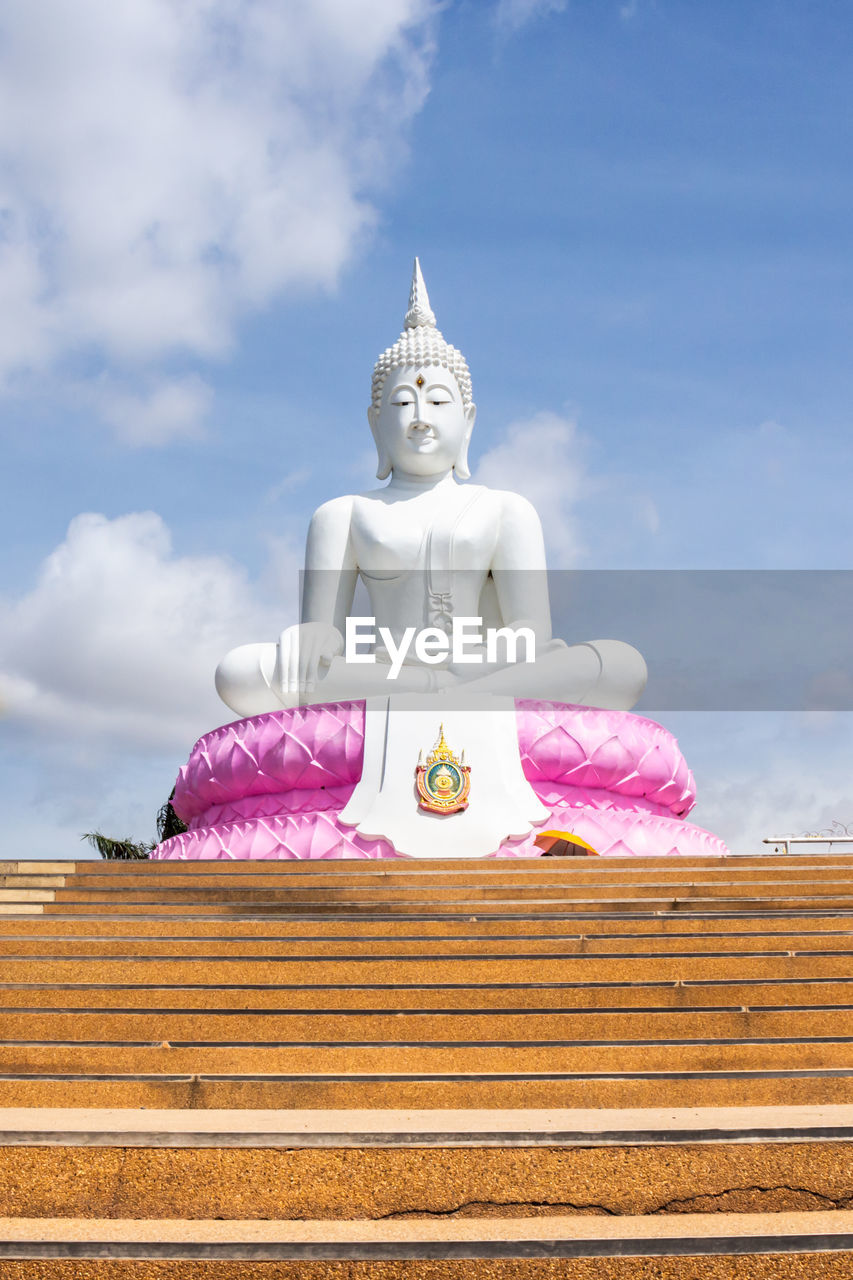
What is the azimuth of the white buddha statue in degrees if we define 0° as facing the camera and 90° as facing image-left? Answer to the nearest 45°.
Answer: approximately 0°
